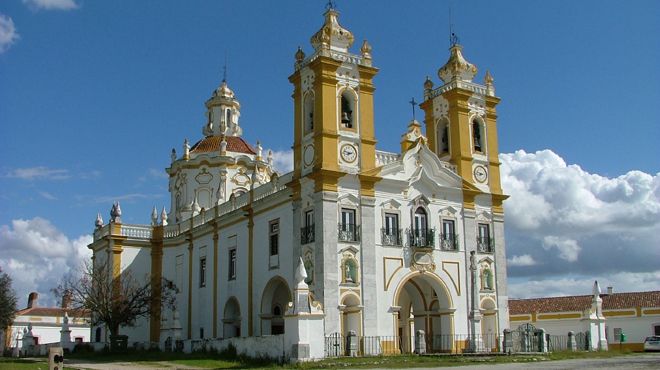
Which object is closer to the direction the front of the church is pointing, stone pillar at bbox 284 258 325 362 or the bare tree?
the stone pillar

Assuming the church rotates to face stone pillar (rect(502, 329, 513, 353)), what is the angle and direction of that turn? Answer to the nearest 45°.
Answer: approximately 45° to its left

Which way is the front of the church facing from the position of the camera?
facing the viewer and to the right of the viewer
